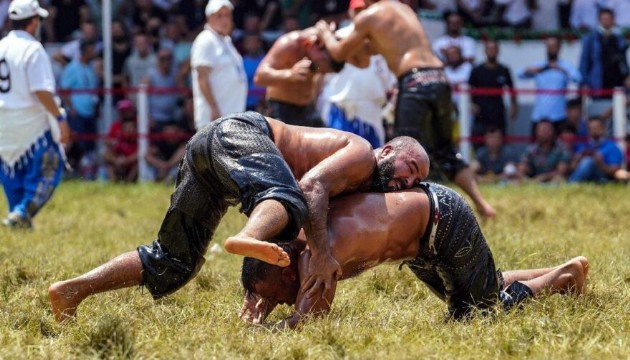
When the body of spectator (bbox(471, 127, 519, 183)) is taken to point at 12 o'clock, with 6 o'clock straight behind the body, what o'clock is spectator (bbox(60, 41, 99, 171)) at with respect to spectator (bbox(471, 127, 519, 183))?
spectator (bbox(60, 41, 99, 171)) is roughly at 3 o'clock from spectator (bbox(471, 127, 519, 183)).

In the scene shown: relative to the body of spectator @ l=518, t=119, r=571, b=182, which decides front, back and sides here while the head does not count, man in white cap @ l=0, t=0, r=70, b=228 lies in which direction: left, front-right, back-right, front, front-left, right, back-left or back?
front-right

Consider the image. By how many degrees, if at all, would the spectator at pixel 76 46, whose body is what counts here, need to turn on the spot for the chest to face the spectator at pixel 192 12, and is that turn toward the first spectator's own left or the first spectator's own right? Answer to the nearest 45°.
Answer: approximately 90° to the first spectator's own left

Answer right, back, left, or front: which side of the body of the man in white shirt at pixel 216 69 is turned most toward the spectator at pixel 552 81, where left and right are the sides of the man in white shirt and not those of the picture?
left

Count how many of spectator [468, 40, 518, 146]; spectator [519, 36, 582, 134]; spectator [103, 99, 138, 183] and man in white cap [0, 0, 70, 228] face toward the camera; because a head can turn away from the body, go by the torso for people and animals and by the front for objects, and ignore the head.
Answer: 3

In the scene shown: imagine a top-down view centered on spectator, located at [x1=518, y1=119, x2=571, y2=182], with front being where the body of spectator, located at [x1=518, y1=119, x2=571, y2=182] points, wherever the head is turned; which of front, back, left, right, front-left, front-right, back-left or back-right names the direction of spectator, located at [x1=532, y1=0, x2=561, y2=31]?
back

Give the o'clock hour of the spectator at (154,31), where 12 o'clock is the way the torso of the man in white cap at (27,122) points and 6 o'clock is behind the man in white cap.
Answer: The spectator is roughly at 11 o'clock from the man in white cap.

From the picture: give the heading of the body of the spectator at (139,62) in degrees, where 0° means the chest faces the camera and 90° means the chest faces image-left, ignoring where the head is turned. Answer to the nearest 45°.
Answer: approximately 0°
